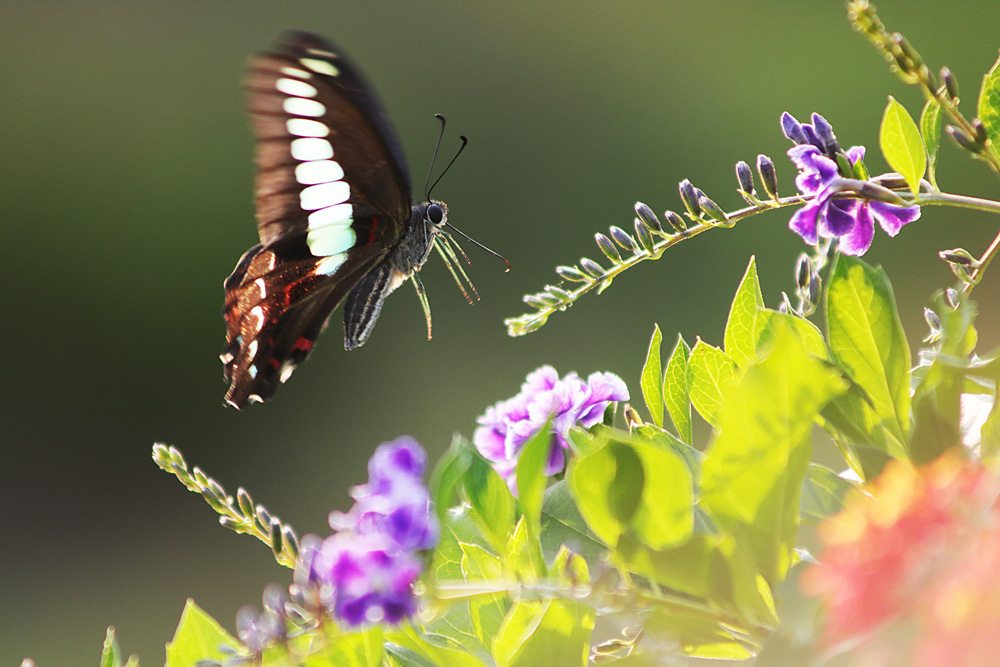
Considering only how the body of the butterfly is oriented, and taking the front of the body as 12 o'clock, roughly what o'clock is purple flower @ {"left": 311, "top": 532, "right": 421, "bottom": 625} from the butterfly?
The purple flower is roughly at 3 o'clock from the butterfly.

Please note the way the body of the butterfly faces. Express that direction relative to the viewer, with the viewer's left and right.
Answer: facing to the right of the viewer
